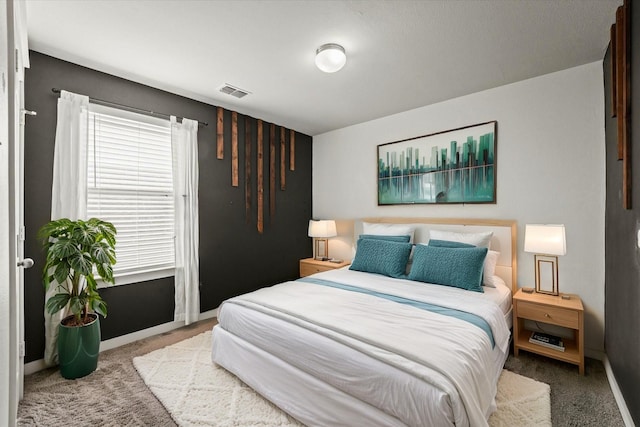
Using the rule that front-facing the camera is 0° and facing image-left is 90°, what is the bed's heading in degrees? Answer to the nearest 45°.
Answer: approximately 45°

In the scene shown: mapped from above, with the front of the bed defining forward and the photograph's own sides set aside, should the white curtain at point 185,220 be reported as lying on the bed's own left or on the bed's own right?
on the bed's own right

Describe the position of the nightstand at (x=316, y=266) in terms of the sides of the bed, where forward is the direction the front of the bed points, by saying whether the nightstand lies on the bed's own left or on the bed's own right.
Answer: on the bed's own right

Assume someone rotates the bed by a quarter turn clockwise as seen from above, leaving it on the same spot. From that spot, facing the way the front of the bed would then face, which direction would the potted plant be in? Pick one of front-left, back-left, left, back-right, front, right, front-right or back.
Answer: front-left

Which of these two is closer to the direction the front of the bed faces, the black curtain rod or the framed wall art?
the black curtain rod

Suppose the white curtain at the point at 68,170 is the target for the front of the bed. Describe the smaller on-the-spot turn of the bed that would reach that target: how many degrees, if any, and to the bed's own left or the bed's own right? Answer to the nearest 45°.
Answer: approximately 45° to the bed's own right
